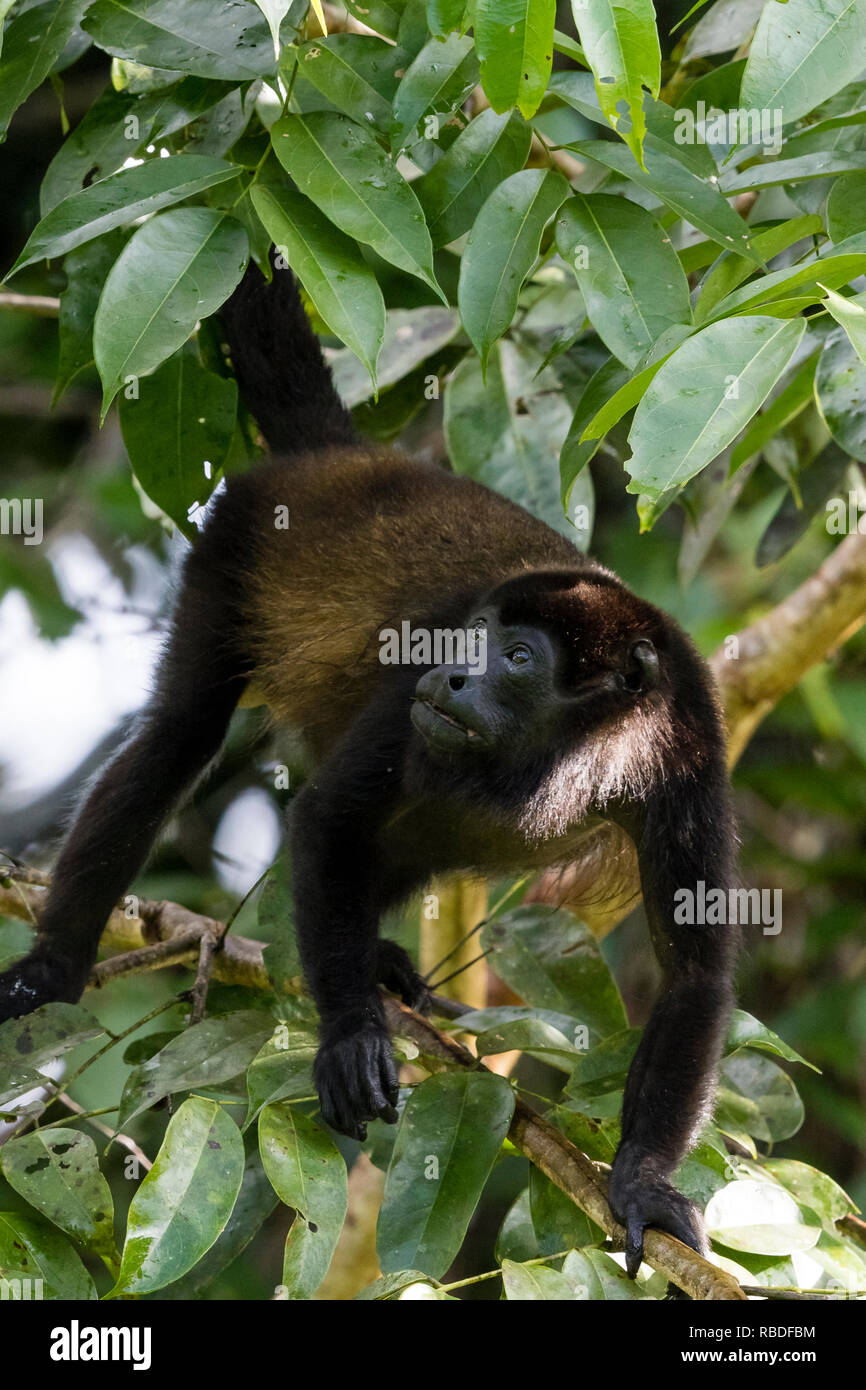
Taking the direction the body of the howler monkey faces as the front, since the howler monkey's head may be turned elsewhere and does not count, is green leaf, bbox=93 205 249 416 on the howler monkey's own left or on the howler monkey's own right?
on the howler monkey's own right

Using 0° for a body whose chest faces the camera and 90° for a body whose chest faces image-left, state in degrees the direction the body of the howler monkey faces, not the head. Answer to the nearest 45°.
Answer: approximately 315°

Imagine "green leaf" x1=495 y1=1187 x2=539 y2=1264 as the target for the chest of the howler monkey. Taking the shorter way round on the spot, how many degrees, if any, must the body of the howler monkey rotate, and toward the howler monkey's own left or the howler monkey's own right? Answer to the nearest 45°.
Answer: approximately 45° to the howler monkey's own right

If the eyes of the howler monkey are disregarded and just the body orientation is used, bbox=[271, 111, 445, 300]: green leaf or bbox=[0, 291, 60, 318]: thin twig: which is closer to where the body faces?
the green leaf
